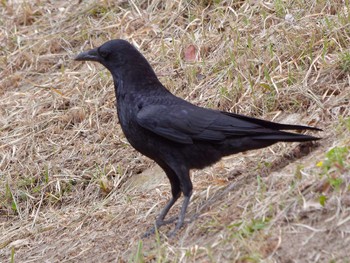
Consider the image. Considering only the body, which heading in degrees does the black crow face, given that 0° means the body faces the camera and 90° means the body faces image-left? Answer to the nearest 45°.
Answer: approximately 90°
